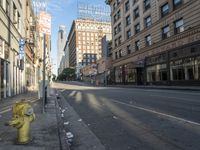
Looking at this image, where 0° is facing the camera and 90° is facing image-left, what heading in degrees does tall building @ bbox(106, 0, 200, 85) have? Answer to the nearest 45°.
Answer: approximately 45°

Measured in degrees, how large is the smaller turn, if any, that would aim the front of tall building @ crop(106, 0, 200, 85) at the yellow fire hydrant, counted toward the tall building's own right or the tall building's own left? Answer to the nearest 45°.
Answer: approximately 45° to the tall building's own left
